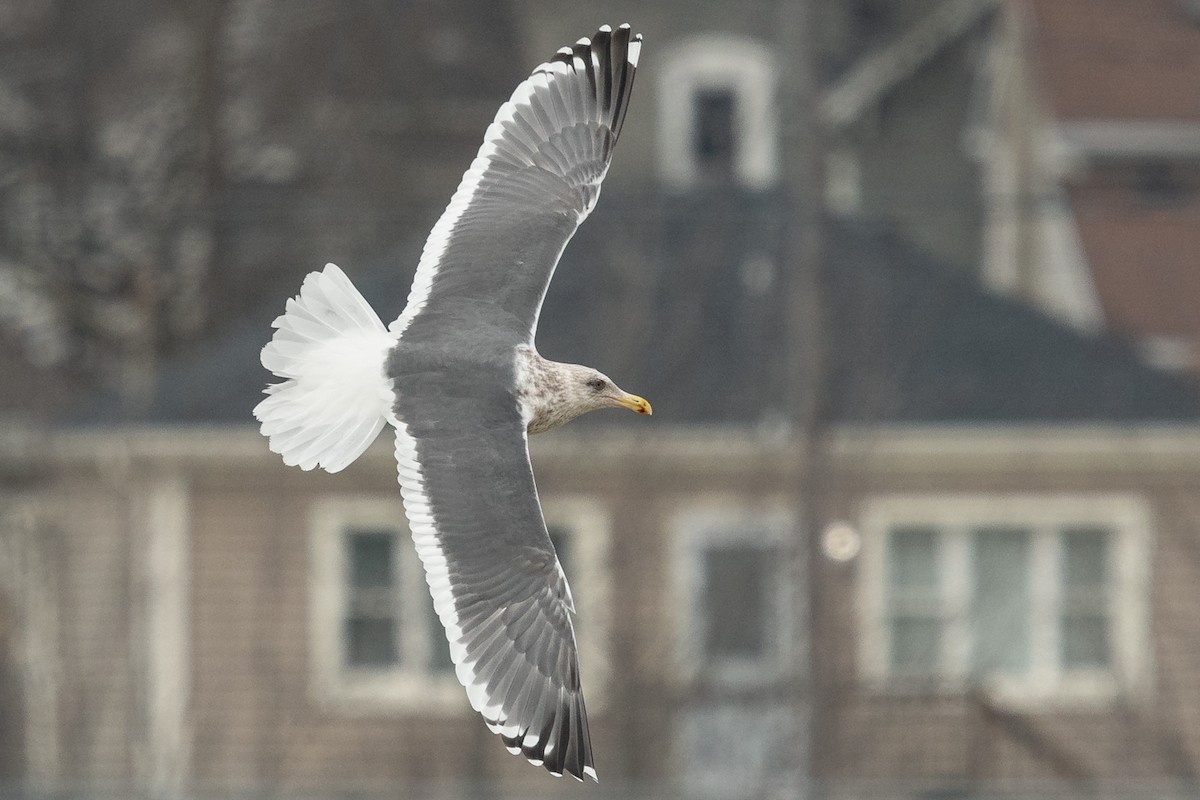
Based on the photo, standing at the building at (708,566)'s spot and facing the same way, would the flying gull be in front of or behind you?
in front

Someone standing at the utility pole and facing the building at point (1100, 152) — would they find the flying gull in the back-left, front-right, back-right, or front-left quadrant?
back-right

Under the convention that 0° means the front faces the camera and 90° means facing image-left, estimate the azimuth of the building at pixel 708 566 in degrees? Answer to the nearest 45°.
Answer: approximately 0°
